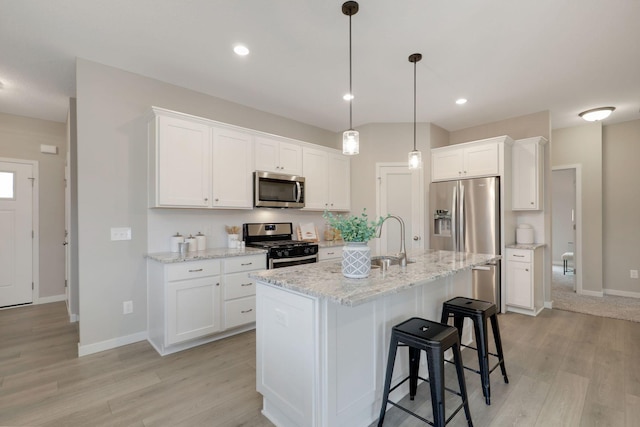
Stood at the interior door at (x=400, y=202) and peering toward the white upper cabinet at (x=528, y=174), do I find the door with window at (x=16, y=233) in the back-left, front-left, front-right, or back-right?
back-right

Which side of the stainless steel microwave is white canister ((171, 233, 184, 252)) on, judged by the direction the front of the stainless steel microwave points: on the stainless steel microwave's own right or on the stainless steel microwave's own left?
on the stainless steel microwave's own right

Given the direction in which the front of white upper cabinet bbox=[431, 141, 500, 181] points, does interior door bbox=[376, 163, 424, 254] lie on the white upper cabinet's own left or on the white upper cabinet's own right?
on the white upper cabinet's own right

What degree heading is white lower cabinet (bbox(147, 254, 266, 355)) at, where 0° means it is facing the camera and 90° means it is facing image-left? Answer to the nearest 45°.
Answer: approximately 315°

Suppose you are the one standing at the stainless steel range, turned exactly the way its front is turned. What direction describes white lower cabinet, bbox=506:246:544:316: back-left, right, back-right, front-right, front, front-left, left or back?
front-left

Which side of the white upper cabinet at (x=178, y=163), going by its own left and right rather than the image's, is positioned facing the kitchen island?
front

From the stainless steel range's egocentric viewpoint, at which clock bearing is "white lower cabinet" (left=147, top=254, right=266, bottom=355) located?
The white lower cabinet is roughly at 3 o'clock from the stainless steel range.
